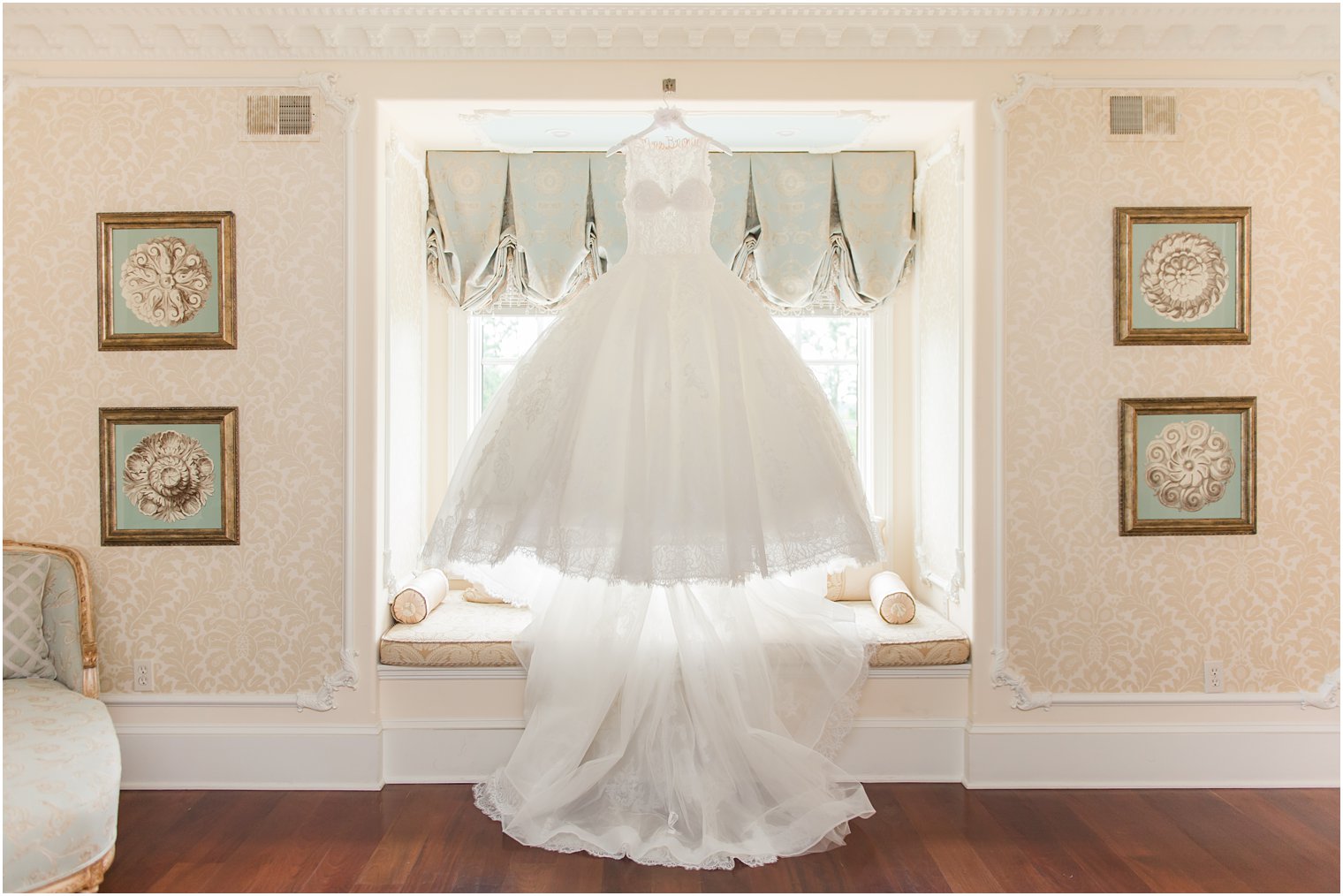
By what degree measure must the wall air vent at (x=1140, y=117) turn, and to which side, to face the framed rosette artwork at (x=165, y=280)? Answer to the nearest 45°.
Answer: approximately 45° to its right

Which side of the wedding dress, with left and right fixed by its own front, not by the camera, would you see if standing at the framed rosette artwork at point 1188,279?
left

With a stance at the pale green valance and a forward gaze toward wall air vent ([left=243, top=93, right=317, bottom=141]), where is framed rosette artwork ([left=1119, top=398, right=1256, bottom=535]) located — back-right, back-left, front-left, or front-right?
back-left

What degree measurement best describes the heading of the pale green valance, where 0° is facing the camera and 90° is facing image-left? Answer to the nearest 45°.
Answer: approximately 0°

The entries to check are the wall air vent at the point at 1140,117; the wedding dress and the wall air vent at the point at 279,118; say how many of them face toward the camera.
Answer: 3

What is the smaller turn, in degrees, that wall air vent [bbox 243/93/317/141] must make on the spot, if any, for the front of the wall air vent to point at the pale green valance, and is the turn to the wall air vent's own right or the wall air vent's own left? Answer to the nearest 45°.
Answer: approximately 90° to the wall air vent's own left

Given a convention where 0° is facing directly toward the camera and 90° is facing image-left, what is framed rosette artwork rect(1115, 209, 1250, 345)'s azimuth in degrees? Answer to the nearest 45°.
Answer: approximately 0°
